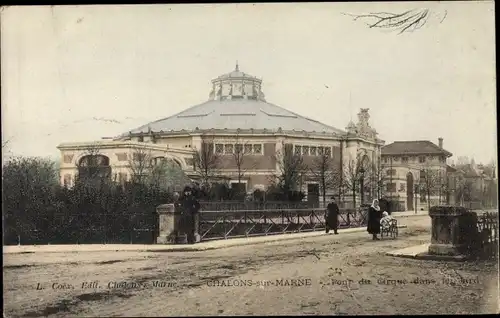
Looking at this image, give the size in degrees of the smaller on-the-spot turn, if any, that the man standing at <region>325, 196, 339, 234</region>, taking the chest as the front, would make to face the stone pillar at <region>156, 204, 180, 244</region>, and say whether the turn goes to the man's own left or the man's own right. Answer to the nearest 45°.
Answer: approximately 90° to the man's own right

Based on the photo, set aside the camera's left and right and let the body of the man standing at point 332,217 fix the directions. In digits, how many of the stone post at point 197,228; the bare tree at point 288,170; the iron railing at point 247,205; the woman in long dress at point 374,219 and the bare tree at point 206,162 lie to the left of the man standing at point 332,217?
1

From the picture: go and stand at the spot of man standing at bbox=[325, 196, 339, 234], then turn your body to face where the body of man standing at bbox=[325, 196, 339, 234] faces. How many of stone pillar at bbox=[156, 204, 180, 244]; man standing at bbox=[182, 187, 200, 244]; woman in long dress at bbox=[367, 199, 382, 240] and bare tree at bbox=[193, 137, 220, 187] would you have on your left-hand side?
1

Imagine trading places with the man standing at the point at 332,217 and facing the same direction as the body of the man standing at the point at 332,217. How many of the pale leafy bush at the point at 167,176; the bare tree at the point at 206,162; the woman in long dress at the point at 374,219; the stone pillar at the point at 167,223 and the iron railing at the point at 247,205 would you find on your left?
1

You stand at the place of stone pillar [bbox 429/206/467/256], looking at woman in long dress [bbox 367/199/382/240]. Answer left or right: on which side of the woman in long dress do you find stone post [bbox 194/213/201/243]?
left

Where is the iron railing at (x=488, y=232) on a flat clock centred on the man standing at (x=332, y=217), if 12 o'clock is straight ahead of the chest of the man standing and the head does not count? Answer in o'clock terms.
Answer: The iron railing is roughly at 10 o'clock from the man standing.

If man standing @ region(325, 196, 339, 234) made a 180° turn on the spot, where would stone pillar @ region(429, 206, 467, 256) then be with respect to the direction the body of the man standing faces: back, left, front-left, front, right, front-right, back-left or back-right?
back-right

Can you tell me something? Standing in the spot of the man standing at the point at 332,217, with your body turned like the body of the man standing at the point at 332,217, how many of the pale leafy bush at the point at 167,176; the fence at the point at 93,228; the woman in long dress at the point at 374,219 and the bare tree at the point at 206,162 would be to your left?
1

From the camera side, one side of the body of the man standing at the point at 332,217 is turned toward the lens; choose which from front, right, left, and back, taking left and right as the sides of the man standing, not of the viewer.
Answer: front
